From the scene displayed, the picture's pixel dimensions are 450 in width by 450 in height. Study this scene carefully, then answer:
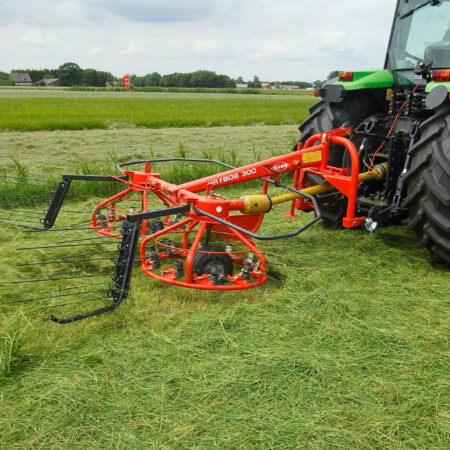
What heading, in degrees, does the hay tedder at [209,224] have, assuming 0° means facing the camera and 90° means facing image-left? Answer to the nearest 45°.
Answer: approximately 225°

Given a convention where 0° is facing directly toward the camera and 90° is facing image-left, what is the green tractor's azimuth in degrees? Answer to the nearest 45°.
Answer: approximately 225°
